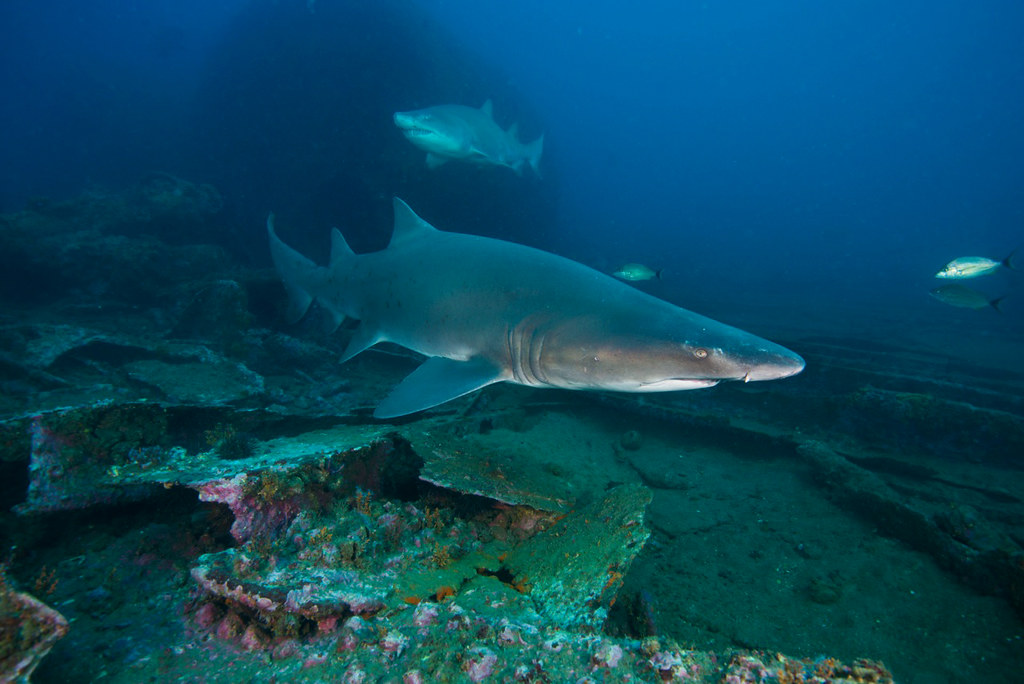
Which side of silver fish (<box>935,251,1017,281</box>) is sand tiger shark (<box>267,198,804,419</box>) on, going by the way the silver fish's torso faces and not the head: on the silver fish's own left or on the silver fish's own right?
on the silver fish's own left

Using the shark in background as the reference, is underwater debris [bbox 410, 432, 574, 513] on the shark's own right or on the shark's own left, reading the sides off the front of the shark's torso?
on the shark's own left

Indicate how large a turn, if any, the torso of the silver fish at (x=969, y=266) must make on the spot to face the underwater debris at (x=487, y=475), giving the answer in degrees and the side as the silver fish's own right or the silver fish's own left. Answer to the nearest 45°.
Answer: approximately 90° to the silver fish's own left

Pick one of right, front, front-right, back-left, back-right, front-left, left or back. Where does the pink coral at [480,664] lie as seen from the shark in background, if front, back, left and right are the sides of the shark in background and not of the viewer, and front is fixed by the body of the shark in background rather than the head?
front-left

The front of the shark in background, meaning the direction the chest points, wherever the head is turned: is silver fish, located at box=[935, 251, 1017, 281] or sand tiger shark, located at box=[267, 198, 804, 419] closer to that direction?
the sand tiger shark

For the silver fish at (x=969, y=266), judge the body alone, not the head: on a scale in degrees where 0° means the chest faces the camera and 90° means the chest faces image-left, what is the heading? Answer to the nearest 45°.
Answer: approximately 90°

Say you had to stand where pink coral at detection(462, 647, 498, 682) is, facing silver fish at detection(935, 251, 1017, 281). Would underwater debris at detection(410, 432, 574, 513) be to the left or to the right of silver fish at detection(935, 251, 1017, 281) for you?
left

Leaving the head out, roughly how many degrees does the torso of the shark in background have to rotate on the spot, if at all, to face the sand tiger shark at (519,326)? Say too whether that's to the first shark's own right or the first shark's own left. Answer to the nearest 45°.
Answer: approximately 45° to the first shark's own left
